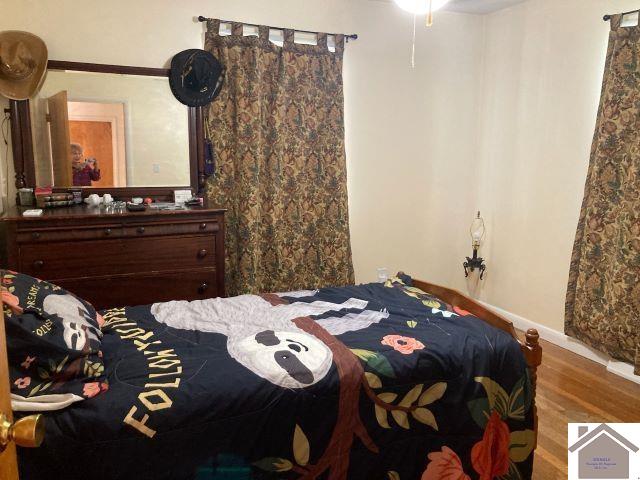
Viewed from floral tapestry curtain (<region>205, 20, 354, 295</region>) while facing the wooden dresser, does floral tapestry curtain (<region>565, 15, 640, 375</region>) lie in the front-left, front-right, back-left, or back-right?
back-left

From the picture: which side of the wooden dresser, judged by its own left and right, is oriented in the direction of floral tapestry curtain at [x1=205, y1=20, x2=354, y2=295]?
left

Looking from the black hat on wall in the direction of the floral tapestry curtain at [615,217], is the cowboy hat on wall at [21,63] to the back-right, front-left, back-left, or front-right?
back-right

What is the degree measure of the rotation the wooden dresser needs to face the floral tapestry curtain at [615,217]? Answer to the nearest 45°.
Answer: approximately 90° to its left

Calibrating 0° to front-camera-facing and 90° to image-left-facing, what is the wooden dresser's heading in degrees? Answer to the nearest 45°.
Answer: approximately 0°
